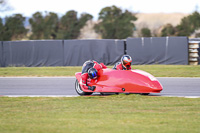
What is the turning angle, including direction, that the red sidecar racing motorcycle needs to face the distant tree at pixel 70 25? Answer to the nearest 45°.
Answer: approximately 90° to its left

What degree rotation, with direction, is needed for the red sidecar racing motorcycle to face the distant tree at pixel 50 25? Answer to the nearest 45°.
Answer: approximately 90° to its left

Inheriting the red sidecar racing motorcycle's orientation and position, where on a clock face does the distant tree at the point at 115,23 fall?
The distant tree is roughly at 9 o'clock from the red sidecar racing motorcycle.

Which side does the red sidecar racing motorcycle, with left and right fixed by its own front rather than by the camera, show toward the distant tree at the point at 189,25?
left

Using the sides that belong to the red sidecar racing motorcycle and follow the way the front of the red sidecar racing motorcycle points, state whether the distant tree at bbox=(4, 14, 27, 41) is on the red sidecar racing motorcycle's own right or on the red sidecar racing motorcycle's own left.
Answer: on the red sidecar racing motorcycle's own left

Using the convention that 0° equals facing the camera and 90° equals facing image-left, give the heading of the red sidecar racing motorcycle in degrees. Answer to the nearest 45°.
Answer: approximately 270°
